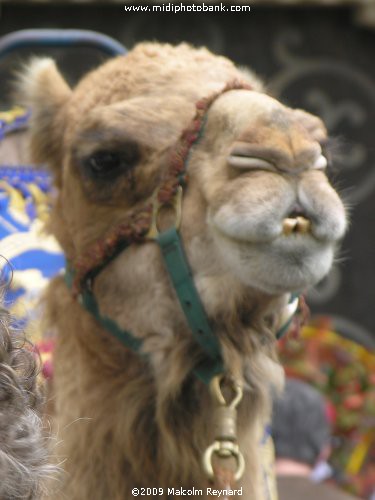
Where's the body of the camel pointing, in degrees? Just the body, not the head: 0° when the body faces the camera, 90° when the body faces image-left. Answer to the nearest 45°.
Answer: approximately 315°
